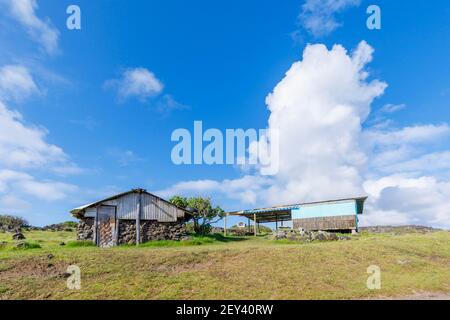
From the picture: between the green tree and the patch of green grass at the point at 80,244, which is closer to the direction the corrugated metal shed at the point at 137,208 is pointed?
the patch of green grass

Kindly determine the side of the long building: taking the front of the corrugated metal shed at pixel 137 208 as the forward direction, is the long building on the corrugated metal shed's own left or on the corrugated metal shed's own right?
on the corrugated metal shed's own left

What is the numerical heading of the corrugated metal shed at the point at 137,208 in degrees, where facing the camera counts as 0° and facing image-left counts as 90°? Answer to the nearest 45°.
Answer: approximately 0°

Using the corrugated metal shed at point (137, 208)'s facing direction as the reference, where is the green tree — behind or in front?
behind
